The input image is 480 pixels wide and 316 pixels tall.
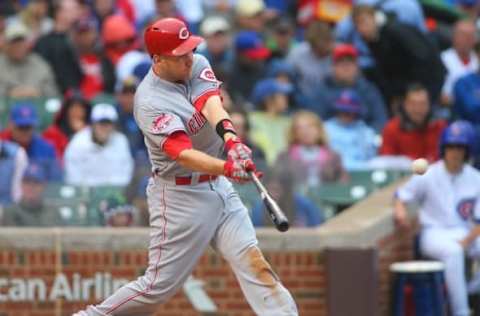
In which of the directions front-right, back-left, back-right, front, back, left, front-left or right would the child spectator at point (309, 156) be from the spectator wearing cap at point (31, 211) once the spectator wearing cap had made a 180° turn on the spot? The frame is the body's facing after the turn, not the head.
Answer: right

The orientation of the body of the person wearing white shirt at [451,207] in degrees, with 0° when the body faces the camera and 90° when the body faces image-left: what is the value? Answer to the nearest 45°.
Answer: approximately 0°

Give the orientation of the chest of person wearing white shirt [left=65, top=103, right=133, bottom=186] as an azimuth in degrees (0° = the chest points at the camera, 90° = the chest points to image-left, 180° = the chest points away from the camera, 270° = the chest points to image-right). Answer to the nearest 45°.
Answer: approximately 0°

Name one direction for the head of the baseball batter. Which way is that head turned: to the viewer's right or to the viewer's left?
to the viewer's right

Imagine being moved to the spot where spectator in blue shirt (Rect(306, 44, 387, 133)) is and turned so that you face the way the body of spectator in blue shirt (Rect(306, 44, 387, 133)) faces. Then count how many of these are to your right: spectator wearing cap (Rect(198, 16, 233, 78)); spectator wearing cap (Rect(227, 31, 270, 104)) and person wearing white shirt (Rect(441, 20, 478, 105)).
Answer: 2
